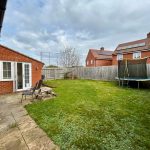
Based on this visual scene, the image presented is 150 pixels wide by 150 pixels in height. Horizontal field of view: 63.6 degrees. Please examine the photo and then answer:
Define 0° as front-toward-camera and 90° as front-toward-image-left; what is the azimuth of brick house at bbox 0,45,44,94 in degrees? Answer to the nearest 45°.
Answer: approximately 315°

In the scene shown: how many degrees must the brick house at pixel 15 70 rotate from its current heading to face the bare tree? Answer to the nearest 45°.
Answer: approximately 90° to its left

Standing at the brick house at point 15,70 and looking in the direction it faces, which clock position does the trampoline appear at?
The trampoline is roughly at 11 o'clock from the brick house.

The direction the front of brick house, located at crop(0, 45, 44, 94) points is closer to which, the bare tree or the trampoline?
the trampoline

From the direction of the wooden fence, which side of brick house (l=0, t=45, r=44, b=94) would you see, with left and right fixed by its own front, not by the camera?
left

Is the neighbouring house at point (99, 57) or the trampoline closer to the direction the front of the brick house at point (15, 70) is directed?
the trampoline

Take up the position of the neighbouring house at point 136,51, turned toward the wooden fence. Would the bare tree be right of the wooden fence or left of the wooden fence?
right

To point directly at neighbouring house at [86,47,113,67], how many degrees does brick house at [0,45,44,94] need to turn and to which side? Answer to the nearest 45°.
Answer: approximately 90° to its left
